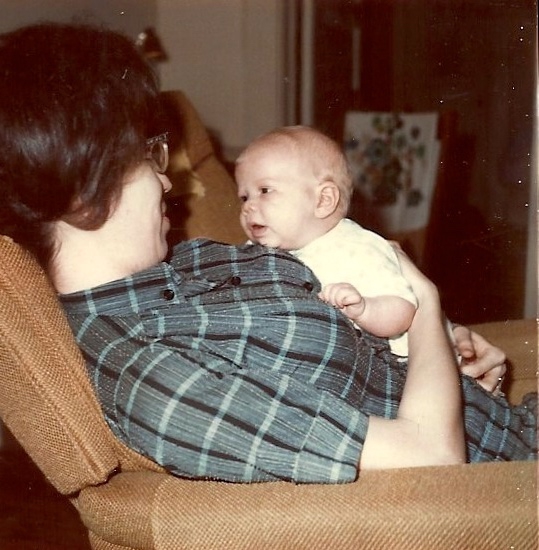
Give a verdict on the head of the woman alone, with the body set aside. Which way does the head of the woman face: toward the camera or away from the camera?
away from the camera

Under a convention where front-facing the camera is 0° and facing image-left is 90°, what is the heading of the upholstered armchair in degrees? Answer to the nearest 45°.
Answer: approximately 270°

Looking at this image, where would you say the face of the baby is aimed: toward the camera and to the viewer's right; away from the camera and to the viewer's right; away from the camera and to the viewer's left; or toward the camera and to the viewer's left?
toward the camera and to the viewer's left
